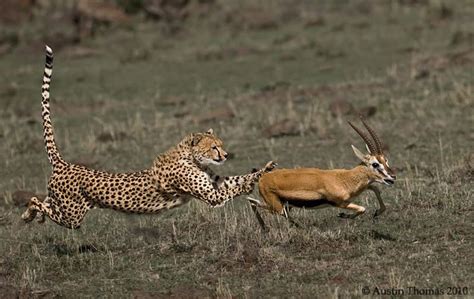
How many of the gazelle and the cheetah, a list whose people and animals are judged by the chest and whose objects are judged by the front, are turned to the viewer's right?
2

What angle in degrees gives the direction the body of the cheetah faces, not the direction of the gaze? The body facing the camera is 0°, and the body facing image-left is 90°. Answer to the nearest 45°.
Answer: approximately 270°

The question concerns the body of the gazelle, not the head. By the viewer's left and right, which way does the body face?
facing to the right of the viewer

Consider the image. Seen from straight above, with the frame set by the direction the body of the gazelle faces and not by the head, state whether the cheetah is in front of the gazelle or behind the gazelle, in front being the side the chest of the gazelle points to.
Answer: behind

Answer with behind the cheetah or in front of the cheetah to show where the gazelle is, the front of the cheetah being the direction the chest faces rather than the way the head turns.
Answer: in front
